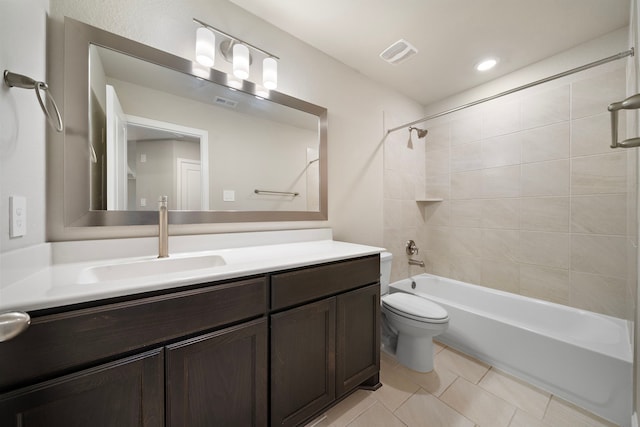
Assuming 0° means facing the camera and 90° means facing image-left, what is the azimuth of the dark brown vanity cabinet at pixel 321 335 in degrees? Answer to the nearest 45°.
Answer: approximately 315°

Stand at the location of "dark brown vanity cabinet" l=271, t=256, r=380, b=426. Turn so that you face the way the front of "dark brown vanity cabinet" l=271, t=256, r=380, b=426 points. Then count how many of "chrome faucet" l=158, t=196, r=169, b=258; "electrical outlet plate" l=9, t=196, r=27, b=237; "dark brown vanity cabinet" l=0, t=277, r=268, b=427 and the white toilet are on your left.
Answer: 1

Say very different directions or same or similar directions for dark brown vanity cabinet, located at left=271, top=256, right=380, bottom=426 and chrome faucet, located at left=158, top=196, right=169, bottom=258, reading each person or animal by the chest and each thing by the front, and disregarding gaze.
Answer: same or similar directions

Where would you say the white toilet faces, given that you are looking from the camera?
facing the viewer and to the right of the viewer

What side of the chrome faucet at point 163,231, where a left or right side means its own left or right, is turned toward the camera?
front

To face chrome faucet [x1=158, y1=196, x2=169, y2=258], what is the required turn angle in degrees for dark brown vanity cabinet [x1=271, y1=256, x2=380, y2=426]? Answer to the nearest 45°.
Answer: approximately 135° to its right

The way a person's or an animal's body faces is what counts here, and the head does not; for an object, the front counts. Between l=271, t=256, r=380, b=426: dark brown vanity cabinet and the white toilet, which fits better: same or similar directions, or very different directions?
same or similar directions
